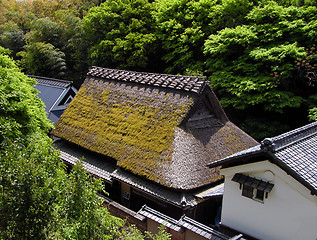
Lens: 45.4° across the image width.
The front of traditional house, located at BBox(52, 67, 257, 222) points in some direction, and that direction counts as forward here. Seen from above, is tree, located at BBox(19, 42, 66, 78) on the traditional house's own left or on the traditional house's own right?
on the traditional house's own right

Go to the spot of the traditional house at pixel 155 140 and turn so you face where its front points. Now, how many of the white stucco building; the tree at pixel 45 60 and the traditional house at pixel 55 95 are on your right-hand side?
2

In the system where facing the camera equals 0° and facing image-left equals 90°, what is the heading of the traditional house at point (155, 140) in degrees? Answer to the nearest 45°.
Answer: approximately 45°

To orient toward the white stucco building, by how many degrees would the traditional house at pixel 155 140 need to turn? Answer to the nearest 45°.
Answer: approximately 90° to its left

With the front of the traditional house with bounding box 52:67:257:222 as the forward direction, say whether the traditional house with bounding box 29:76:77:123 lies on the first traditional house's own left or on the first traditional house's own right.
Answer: on the first traditional house's own right
